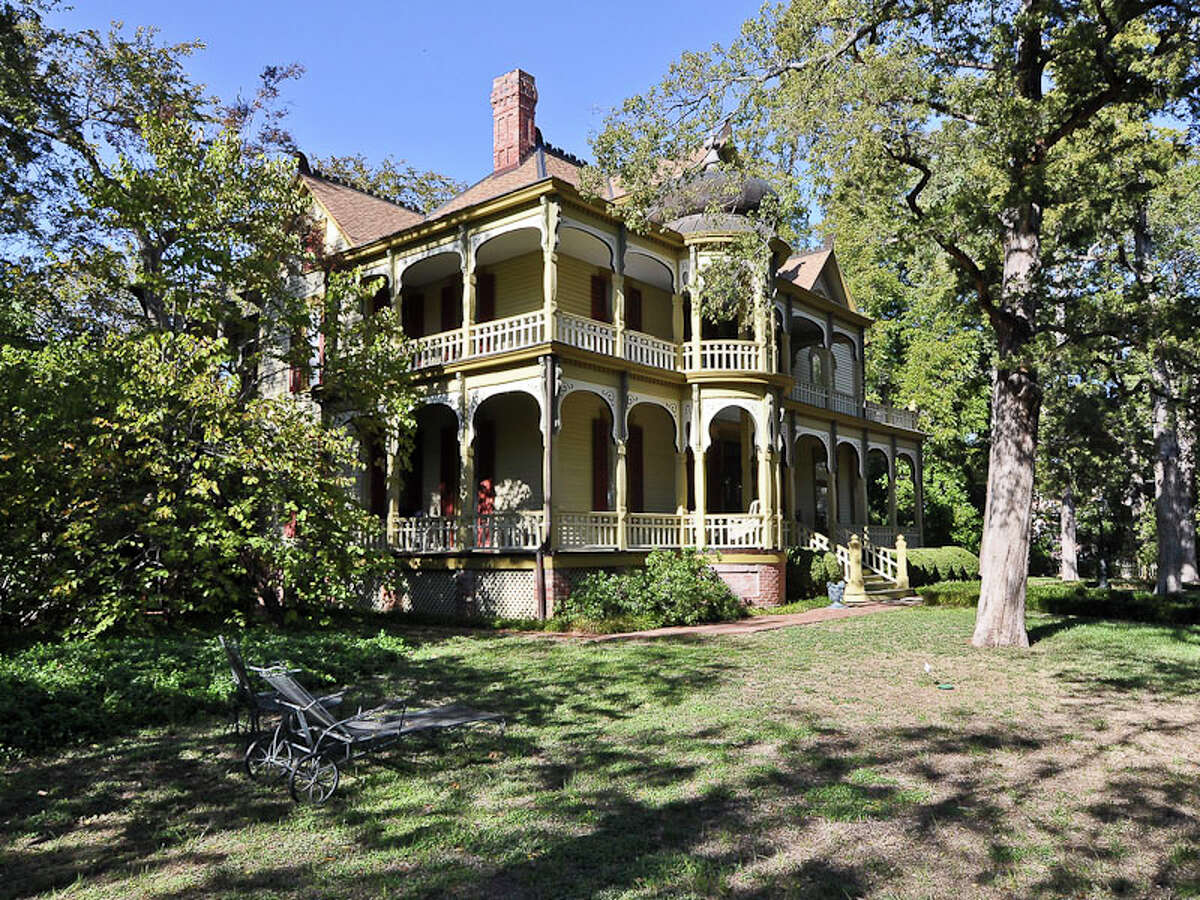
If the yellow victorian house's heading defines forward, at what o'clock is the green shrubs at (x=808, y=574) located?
The green shrubs is roughly at 10 o'clock from the yellow victorian house.

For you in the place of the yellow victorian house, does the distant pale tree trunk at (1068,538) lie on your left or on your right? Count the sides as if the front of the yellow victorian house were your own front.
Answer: on your left

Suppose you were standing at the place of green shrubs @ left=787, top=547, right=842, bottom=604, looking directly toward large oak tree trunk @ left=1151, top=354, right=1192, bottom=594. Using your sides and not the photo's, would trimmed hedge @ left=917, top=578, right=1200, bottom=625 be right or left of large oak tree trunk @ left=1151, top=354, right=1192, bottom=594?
right

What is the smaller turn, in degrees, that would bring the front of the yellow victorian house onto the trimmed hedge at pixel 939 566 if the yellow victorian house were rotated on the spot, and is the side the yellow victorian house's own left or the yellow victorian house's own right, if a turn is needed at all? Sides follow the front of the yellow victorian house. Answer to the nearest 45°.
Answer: approximately 90° to the yellow victorian house's own left

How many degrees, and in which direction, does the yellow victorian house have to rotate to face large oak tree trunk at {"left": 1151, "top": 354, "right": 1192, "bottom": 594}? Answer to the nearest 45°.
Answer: approximately 45° to its left

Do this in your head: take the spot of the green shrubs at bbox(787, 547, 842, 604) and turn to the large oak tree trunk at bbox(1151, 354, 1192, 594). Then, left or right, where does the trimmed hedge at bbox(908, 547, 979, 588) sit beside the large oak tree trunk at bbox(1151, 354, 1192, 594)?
left

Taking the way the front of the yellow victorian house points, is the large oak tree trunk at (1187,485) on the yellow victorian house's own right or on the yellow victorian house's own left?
on the yellow victorian house's own left
